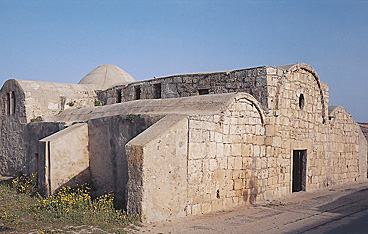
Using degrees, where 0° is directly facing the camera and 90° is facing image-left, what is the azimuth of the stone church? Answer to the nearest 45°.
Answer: approximately 315°
